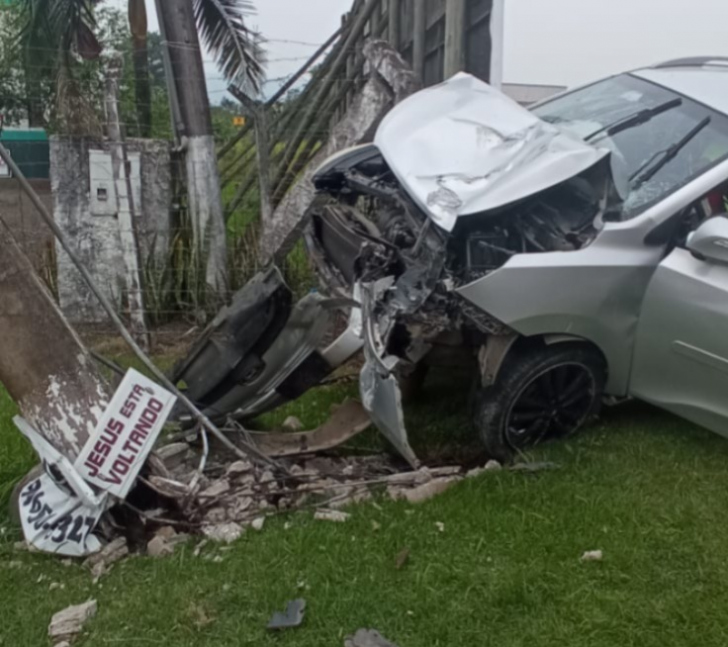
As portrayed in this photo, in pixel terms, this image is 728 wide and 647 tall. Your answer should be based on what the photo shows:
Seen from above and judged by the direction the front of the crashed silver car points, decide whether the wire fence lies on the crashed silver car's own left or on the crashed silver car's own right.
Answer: on the crashed silver car's own right

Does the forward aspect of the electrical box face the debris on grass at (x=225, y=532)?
yes

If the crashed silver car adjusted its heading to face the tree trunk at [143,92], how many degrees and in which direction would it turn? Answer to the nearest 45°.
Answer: approximately 90° to its right

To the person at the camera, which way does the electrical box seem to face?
facing the viewer

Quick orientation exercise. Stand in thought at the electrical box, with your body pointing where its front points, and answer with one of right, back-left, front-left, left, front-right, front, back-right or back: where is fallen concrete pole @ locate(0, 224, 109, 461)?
front

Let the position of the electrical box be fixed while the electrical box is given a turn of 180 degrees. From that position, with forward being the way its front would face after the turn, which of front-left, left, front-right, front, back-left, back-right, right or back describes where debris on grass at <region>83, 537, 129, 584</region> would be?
back

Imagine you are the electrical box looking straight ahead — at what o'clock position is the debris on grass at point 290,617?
The debris on grass is roughly at 12 o'clock from the electrical box.

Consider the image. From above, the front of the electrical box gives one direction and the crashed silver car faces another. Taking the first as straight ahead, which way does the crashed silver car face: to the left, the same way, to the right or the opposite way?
to the right

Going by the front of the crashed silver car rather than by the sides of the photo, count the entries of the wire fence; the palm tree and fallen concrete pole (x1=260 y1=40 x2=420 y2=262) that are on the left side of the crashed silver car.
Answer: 0

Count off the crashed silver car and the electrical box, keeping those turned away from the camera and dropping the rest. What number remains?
0

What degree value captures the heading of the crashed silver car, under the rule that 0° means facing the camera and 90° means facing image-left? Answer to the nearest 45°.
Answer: approximately 45°

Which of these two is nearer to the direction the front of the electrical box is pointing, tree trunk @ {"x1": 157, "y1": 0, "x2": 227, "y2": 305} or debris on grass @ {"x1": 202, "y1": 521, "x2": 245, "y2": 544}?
the debris on grass
